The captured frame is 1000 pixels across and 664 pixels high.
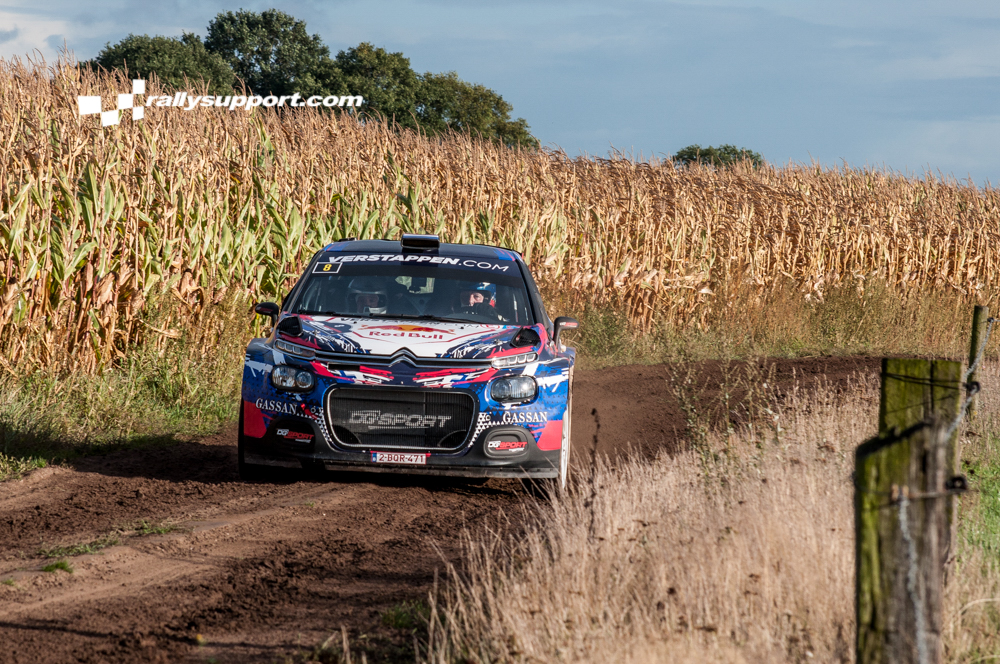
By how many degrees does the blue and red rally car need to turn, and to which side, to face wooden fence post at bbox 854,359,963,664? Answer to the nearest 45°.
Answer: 0° — it already faces it

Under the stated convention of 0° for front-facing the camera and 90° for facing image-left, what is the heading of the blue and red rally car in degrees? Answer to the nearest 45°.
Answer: approximately 0°
